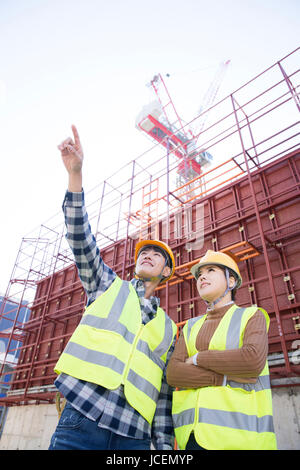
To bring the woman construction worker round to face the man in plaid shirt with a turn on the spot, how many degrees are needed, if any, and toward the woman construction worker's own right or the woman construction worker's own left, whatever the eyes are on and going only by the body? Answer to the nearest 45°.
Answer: approximately 45° to the woman construction worker's own right

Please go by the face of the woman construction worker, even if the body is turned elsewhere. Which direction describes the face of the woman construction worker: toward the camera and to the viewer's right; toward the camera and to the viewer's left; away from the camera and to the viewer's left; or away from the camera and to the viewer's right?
toward the camera and to the viewer's left

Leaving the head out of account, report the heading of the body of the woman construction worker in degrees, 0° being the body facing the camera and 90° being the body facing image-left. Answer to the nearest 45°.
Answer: approximately 45°
